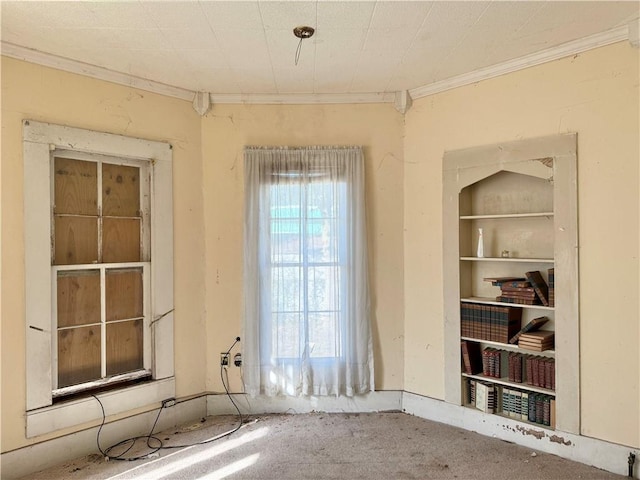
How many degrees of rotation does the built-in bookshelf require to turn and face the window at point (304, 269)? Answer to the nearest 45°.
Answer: approximately 45° to its right

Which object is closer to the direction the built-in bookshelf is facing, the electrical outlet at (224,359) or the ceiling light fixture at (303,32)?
the ceiling light fixture

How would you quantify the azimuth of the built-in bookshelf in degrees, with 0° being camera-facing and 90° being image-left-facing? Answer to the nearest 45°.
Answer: approximately 45°

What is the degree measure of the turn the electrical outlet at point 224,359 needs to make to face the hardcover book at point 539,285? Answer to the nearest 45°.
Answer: approximately 45° to its left

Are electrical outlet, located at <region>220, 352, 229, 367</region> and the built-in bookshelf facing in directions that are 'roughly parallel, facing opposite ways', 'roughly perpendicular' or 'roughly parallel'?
roughly perpendicular

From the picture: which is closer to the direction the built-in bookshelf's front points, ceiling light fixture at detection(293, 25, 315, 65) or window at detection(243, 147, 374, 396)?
the ceiling light fixture

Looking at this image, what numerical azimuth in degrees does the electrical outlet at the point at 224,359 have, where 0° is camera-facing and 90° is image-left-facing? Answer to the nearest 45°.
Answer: approximately 0°
